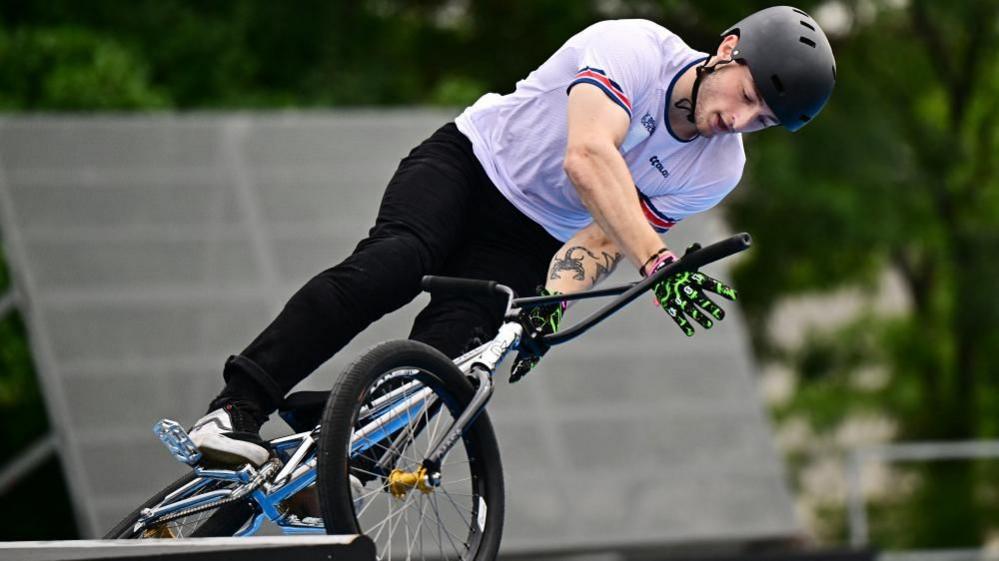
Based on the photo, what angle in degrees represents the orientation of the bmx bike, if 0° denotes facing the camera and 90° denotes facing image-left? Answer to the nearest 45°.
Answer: approximately 315°

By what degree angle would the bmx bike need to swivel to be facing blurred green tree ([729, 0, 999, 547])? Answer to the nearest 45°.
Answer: approximately 90° to its left
